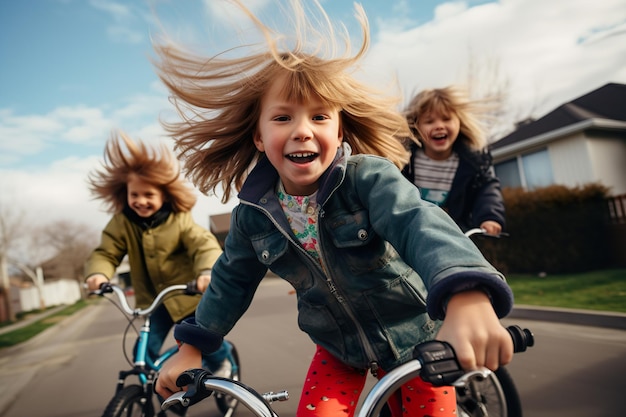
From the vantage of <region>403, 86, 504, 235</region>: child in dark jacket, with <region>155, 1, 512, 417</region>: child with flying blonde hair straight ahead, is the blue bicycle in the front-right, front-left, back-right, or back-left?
front-right

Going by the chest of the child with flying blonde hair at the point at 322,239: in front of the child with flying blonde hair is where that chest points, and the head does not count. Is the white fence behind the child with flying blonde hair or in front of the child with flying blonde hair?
behind

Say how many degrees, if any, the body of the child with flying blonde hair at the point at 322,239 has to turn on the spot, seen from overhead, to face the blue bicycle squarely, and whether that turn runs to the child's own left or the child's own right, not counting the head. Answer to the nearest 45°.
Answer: approximately 135° to the child's own right

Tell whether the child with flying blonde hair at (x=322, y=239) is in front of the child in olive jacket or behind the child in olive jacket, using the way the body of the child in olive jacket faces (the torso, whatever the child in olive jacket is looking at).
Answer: in front

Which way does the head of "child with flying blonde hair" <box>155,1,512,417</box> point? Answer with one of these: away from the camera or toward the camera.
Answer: toward the camera

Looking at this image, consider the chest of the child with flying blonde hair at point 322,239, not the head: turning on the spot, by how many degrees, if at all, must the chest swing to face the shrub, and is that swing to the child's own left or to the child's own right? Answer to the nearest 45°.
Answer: approximately 135° to the child's own left

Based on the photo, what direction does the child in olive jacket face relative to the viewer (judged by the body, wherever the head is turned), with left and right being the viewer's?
facing the viewer

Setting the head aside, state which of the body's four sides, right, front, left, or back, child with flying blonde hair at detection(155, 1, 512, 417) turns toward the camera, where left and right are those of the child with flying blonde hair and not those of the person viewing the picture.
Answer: front

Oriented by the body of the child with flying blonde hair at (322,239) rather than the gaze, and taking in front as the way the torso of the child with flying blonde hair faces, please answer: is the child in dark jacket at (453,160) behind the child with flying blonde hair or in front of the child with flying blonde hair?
behind
